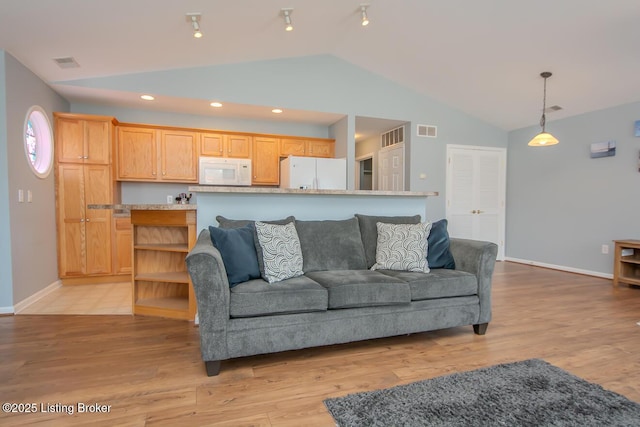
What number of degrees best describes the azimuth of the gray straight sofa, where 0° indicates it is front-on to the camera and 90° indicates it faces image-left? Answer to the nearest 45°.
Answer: approximately 315°

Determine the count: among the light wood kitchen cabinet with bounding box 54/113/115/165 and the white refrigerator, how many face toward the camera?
2

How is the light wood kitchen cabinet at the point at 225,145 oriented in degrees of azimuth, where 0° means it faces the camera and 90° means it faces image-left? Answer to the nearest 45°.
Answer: approximately 0°

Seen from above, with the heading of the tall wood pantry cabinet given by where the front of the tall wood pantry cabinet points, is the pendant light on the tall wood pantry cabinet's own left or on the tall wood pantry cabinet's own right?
on the tall wood pantry cabinet's own left

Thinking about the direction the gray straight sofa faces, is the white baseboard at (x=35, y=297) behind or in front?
behind
